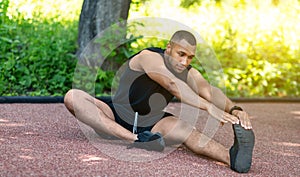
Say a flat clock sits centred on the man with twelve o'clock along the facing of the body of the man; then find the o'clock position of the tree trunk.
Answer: The tree trunk is roughly at 7 o'clock from the man.

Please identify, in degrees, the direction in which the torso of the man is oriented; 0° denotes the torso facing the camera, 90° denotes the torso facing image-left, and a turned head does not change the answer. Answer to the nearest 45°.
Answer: approximately 315°

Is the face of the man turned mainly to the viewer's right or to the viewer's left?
to the viewer's right

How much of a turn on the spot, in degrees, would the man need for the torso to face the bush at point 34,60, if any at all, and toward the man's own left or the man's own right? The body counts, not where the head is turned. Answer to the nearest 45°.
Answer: approximately 180°
